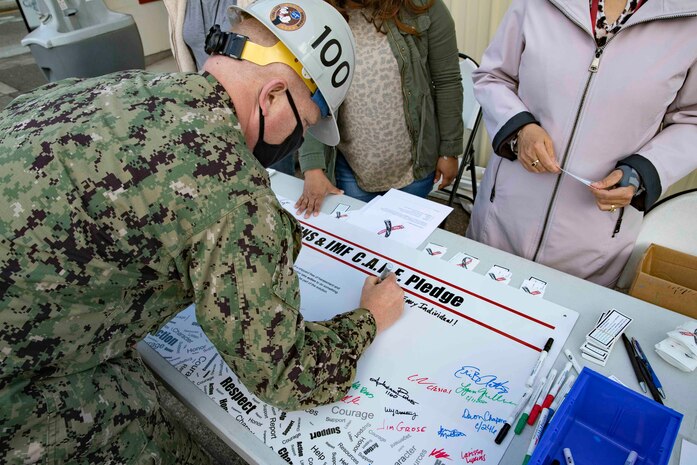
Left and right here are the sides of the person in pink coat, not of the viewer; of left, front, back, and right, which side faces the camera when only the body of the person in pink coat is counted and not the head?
front

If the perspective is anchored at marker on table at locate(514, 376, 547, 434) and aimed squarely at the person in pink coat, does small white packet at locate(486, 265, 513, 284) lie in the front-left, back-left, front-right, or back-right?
front-left

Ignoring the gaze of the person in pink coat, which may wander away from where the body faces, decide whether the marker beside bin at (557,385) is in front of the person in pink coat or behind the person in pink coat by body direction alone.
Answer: in front

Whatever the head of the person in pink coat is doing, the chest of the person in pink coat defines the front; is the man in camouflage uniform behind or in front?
in front

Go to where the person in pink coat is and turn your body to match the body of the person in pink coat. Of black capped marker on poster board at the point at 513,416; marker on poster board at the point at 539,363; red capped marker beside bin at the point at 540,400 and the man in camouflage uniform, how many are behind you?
0

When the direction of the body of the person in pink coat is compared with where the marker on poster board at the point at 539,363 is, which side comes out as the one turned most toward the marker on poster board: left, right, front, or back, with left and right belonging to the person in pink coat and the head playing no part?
front

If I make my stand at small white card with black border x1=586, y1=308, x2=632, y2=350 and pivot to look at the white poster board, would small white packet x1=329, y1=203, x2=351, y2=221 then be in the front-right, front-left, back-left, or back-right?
front-right

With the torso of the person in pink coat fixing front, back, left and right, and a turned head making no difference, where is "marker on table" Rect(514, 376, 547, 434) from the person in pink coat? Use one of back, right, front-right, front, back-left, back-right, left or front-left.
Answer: front

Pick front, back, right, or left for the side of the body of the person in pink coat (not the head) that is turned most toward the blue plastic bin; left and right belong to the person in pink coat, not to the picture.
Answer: front
